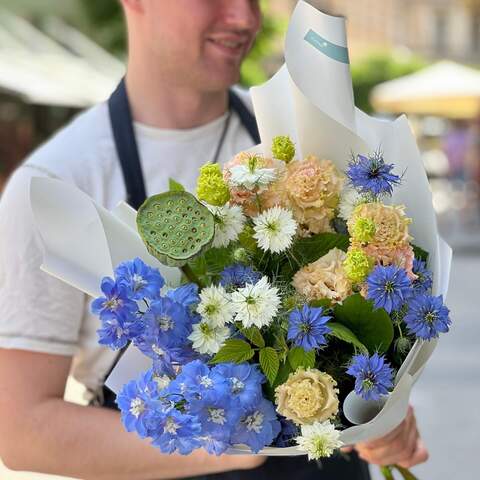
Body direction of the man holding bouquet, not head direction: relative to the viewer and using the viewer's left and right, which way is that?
facing the viewer and to the right of the viewer

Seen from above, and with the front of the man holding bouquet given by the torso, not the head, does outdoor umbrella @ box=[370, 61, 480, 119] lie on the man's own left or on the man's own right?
on the man's own left

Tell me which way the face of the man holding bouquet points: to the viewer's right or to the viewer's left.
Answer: to the viewer's right
